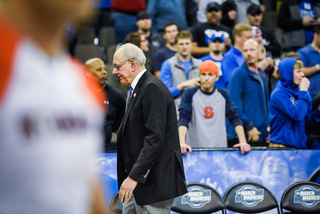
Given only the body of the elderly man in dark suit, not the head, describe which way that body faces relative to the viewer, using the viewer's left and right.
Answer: facing to the left of the viewer

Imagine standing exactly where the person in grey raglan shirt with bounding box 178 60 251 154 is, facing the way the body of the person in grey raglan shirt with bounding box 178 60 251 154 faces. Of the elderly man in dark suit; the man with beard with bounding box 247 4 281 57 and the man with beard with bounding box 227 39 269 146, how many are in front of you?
1

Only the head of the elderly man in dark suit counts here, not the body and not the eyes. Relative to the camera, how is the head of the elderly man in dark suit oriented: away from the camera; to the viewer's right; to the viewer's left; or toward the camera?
to the viewer's left

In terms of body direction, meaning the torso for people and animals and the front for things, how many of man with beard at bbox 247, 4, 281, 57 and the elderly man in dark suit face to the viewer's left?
1

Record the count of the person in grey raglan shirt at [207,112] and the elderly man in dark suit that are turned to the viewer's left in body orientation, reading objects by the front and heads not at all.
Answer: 1

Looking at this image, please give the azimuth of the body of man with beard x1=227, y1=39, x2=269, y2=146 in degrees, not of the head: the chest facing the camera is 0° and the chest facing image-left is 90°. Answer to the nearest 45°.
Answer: approximately 315°

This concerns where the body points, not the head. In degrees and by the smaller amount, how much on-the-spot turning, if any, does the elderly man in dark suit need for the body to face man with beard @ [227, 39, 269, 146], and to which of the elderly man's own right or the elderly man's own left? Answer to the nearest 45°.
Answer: approximately 135° to the elderly man's own right

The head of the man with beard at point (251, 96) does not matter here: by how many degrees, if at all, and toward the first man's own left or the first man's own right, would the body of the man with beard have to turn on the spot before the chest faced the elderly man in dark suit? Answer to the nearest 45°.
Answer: approximately 45° to the first man's own right

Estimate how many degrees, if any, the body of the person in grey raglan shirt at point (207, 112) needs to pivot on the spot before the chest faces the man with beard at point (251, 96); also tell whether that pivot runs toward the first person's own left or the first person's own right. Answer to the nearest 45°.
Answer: approximately 135° to the first person's own left

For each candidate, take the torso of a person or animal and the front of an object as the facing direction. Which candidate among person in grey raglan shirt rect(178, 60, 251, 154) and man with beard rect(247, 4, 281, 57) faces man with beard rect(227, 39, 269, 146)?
man with beard rect(247, 4, 281, 57)

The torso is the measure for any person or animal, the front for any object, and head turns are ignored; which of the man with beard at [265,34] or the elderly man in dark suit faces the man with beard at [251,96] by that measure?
the man with beard at [265,34]
